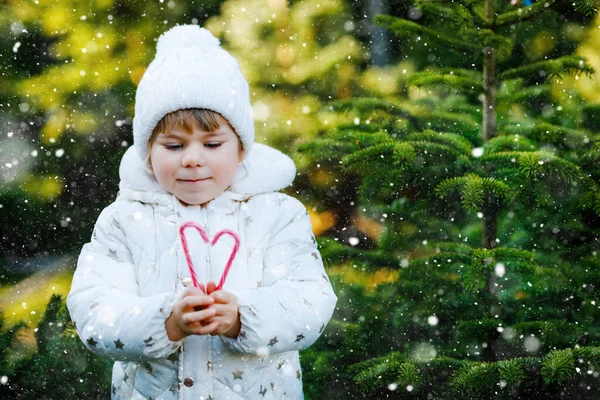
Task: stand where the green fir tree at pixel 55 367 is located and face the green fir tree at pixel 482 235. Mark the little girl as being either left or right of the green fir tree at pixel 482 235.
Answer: right

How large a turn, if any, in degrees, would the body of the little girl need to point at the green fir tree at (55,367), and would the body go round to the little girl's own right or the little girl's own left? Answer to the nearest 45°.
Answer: approximately 135° to the little girl's own right

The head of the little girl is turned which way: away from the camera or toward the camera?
toward the camera

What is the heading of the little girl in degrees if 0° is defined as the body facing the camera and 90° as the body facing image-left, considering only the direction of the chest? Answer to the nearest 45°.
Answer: approximately 0°

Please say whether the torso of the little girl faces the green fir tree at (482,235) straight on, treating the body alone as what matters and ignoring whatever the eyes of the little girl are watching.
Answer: no
